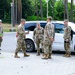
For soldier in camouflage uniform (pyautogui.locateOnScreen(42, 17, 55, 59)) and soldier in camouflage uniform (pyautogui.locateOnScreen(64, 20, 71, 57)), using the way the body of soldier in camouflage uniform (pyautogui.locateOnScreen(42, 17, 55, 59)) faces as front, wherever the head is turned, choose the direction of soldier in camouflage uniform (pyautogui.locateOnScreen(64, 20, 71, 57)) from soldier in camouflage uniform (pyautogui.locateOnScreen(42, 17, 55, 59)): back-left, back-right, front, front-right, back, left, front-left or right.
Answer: back-right

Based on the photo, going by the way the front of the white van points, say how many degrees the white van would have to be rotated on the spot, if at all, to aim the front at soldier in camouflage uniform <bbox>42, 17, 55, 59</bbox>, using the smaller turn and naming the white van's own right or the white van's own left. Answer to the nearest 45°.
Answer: approximately 90° to the white van's own right

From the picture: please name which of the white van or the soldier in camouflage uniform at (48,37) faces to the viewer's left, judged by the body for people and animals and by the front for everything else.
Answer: the soldier in camouflage uniform

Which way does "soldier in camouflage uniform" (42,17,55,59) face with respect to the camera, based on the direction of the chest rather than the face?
to the viewer's left

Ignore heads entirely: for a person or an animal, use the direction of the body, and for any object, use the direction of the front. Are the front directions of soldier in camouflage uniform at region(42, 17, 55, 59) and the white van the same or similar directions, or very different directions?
very different directions
